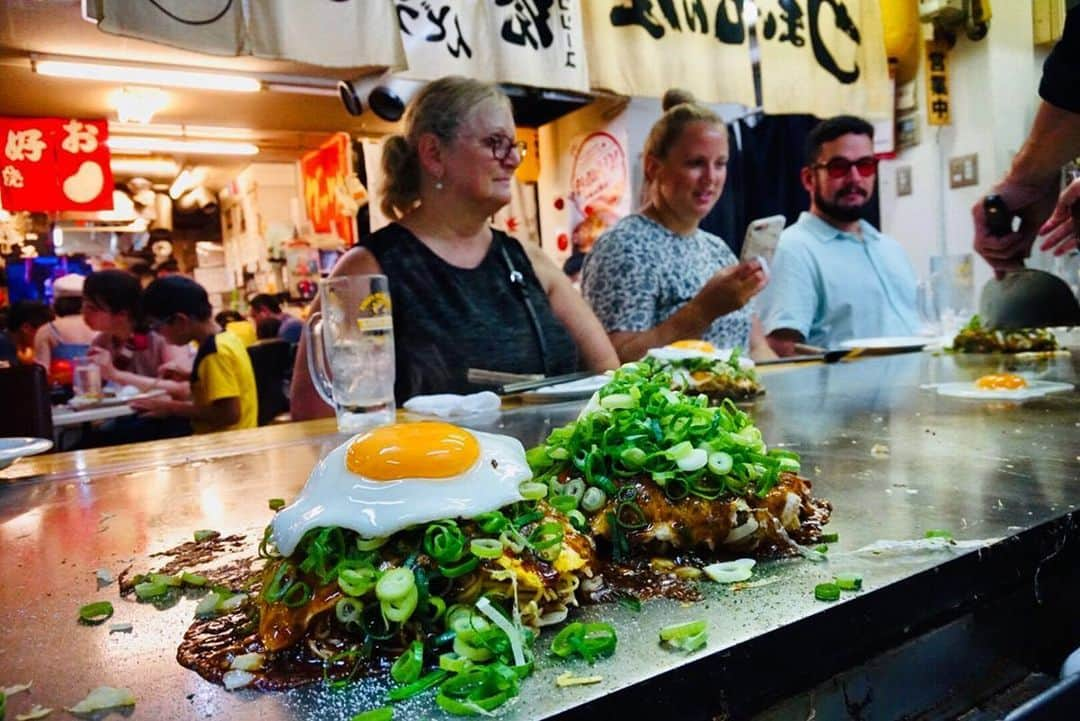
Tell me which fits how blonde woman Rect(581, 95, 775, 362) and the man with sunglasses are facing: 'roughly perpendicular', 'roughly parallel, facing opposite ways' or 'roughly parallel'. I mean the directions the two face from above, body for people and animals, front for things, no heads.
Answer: roughly parallel

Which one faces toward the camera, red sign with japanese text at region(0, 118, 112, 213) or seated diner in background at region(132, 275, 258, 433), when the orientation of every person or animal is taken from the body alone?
the red sign with japanese text

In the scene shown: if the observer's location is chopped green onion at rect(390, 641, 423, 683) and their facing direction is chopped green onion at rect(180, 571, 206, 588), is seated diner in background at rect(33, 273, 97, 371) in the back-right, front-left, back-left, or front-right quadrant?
front-right

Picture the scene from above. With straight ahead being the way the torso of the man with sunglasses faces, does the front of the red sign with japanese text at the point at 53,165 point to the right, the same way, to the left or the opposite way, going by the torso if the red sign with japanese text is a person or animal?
the same way

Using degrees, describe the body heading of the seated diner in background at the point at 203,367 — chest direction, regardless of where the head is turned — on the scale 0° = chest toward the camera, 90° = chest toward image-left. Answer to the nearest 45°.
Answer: approximately 90°

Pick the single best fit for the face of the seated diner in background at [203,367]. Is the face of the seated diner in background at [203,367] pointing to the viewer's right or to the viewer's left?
to the viewer's left

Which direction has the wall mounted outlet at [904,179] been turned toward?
toward the camera

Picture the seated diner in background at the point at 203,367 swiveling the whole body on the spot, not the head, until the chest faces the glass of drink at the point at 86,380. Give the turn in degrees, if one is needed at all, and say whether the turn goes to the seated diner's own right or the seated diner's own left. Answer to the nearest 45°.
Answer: approximately 45° to the seated diner's own right

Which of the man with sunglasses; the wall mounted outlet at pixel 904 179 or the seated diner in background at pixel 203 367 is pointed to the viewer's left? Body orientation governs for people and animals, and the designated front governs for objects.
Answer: the seated diner in background

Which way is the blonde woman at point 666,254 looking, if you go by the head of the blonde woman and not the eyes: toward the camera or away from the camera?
toward the camera

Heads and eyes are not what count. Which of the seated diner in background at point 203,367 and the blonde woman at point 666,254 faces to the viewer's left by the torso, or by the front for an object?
the seated diner in background

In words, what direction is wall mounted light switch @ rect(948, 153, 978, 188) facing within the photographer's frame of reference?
facing the viewer and to the left of the viewer

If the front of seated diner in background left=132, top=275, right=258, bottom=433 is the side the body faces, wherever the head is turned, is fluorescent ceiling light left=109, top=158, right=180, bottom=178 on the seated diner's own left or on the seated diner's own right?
on the seated diner's own right

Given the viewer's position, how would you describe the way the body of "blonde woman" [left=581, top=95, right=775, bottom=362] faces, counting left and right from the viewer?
facing the viewer and to the right of the viewer

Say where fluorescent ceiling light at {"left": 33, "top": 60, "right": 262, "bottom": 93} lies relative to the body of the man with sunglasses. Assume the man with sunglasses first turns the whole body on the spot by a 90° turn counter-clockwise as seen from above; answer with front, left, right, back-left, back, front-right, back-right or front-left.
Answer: back-left

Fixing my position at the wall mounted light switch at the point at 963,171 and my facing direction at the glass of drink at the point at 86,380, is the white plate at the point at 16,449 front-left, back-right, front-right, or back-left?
front-left

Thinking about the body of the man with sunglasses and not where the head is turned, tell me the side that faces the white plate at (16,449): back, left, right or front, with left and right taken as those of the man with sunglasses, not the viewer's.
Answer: right

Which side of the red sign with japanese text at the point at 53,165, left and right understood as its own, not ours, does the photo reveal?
front
